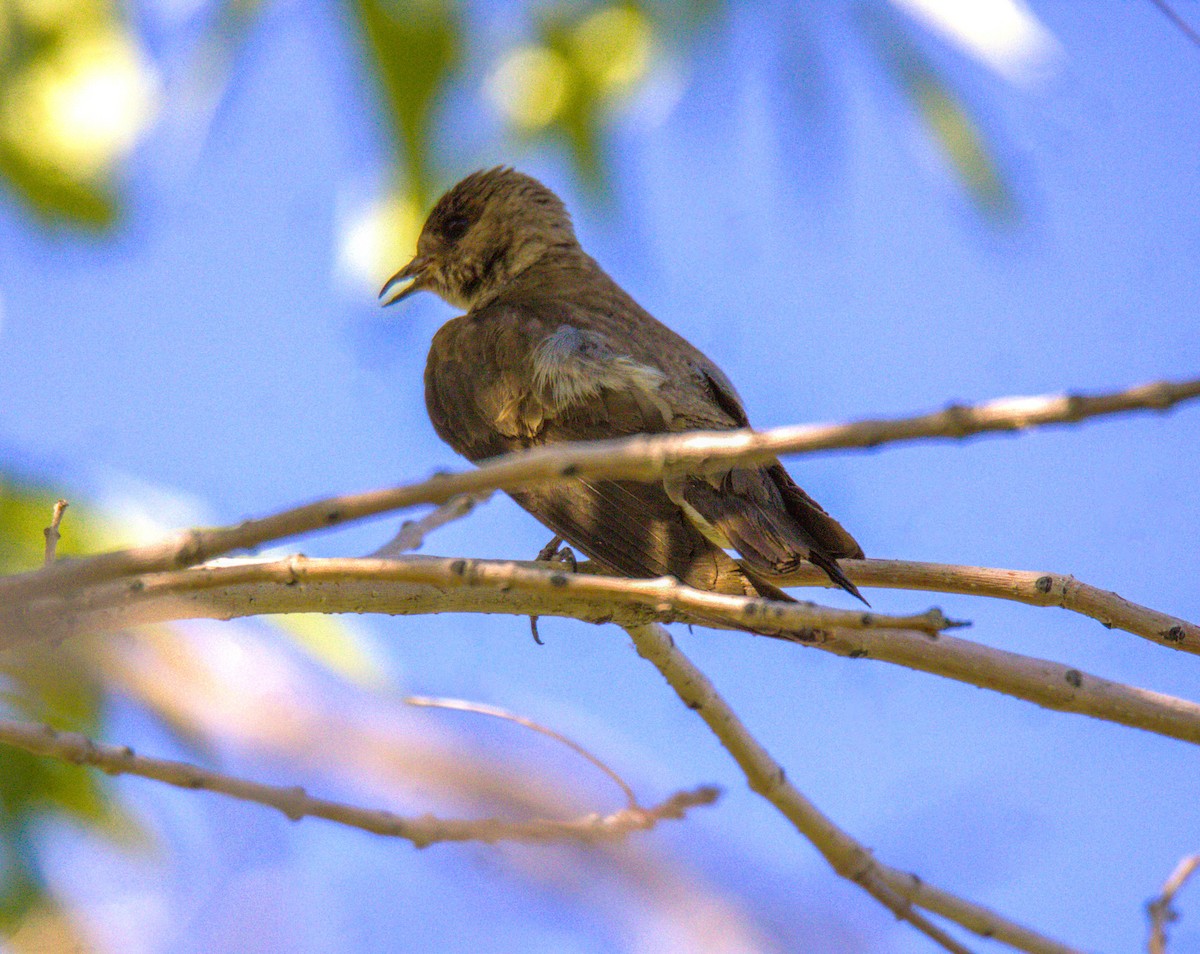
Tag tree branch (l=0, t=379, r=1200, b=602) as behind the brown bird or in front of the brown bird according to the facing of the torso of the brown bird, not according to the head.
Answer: behind

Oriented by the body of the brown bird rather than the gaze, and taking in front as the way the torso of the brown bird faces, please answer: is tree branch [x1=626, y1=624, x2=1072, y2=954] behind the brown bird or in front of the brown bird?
behind

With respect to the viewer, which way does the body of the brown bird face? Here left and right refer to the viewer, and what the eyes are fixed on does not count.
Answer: facing away from the viewer and to the left of the viewer

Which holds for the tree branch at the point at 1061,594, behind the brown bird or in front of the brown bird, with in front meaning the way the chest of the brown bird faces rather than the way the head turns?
behind

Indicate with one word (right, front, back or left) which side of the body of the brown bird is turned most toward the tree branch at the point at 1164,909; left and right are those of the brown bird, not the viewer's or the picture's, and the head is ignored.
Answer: back
